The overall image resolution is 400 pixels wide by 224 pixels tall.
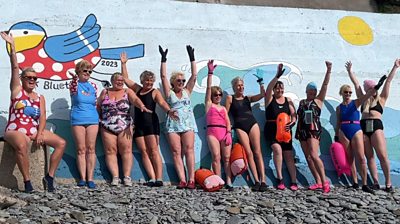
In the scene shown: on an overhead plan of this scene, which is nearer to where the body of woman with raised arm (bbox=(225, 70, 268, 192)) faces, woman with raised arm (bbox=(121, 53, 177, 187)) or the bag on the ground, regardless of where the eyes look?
the bag on the ground

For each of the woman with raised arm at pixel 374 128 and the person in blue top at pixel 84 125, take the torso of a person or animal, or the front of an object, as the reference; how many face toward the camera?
2

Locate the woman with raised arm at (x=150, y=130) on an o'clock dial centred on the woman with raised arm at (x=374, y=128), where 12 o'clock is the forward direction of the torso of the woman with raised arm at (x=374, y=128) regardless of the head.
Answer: the woman with raised arm at (x=150, y=130) is roughly at 2 o'clock from the woman with raised arm at (x=374, y=128).

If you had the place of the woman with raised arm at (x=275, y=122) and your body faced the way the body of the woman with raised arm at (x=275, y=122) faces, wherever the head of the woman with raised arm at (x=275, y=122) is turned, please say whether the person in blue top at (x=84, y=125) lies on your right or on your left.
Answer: on your right

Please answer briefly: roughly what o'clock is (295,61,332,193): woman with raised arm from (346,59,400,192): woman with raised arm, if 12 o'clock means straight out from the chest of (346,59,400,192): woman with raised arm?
(295,61,332,193): woman with raised arm is roughly at 2 o'clock from (346,59,400,192): woman with raised arm.

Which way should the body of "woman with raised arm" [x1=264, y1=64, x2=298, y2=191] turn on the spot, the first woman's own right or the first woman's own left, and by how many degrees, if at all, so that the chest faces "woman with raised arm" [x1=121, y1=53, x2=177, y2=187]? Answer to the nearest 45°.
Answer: approximately 90° to the first woman's own right

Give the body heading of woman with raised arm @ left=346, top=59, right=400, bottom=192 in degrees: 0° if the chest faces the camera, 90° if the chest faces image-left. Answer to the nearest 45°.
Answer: approximately 0°

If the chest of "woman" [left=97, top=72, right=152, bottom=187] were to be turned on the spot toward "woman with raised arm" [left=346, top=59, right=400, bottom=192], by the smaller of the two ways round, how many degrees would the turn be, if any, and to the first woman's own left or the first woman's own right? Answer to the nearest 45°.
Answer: approximately 90° to the first woman's own left

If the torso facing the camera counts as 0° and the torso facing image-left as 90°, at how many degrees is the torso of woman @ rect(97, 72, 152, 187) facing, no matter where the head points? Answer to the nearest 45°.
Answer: approximately 0°

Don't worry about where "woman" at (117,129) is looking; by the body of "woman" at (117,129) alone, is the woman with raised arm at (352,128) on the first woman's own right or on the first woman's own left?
on the first woman's own left
